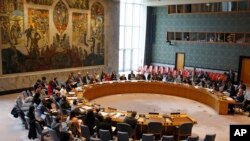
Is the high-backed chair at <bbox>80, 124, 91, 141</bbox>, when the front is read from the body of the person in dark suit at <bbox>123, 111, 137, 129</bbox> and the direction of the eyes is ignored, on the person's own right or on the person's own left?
on the person's own left

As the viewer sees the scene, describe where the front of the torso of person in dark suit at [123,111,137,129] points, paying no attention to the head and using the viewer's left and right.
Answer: facing away from the viewer

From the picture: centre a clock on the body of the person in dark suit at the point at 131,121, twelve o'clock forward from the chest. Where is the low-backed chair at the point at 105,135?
The low-backed chair is roughly at 7 o'clock from the person in dark suit.

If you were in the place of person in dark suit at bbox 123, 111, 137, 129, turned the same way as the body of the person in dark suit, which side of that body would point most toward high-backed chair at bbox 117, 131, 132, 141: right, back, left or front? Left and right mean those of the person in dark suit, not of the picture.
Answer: back

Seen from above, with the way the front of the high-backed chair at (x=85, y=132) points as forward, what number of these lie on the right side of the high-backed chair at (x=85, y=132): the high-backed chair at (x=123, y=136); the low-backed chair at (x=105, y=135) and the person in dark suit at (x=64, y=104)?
2

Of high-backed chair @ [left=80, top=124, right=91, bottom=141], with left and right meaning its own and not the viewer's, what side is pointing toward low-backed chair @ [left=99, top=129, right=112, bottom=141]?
right

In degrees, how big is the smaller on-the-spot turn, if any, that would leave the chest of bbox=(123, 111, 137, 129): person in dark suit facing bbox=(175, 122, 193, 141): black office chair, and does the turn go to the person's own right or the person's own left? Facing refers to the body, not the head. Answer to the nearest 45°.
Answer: approximately 90° to the person's own right

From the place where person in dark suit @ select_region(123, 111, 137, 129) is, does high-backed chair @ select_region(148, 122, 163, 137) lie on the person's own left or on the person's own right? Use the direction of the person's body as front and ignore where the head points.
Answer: on the person's own right

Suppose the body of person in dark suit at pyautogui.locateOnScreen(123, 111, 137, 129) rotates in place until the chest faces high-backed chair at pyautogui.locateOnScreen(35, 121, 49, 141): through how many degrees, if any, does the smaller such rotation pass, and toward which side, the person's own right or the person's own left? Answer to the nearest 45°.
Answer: approximately 90° to the person's own left

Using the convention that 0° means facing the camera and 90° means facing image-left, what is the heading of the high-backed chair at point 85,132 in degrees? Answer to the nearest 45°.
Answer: approximately 225°

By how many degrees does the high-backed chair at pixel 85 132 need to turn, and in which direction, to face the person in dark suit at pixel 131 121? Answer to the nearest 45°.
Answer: approximately 45° to its right

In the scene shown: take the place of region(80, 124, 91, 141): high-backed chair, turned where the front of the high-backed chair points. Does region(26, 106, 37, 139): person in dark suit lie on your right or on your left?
on your left
